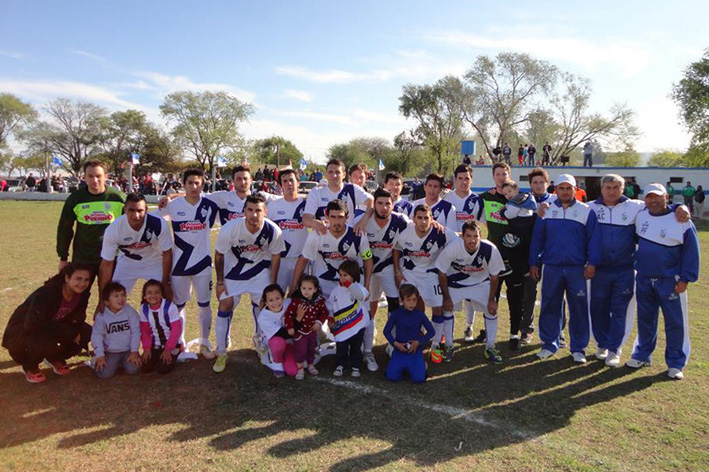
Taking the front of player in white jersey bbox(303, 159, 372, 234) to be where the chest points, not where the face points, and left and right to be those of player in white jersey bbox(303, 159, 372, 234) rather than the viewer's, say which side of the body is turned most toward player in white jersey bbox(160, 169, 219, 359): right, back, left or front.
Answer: right

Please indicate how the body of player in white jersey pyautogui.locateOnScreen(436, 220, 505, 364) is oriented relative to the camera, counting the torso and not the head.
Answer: toward the camera

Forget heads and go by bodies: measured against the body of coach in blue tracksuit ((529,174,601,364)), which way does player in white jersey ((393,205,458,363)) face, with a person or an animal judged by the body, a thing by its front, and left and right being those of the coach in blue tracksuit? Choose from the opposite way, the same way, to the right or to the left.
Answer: the same way

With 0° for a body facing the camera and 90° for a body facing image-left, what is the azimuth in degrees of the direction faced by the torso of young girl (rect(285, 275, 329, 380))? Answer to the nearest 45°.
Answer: approximately 0°

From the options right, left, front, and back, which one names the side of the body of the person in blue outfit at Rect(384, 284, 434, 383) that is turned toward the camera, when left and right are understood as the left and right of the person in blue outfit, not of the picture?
front

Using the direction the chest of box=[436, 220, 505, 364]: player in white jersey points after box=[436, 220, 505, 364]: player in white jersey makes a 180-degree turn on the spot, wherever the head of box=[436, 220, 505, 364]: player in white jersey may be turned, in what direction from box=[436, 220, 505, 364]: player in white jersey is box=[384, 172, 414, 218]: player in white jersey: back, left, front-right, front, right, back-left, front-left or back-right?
front-left

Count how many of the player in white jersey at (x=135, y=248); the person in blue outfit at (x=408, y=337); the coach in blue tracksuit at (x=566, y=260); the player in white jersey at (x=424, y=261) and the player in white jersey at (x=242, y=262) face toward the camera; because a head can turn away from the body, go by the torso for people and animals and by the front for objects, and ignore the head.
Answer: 5

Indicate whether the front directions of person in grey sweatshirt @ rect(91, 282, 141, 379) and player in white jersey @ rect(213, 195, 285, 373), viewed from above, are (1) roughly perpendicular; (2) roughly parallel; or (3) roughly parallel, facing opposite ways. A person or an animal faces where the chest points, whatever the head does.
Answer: roughly parallel

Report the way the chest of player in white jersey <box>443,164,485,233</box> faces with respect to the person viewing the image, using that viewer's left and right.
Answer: facing the viewer

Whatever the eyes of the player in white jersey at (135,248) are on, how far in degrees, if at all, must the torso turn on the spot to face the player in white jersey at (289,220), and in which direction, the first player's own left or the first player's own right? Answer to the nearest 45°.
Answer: approximately 90° to the first player's own left

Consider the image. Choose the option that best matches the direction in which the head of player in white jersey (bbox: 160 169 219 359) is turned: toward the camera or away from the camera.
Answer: toward the camera
